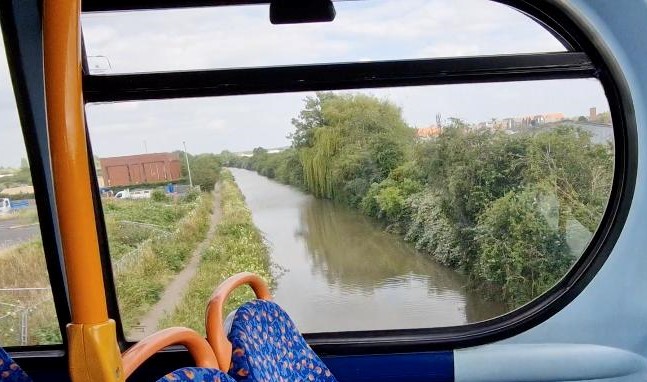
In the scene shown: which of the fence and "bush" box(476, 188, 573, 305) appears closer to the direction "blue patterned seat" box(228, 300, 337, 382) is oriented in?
the bush

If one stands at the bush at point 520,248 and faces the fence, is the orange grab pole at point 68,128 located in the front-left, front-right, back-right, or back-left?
front-left

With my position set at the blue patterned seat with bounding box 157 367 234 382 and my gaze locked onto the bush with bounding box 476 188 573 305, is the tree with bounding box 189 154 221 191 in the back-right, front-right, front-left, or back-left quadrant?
front-left

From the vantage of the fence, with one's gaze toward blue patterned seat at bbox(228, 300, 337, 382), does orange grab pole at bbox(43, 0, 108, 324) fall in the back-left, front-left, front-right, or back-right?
front-right
